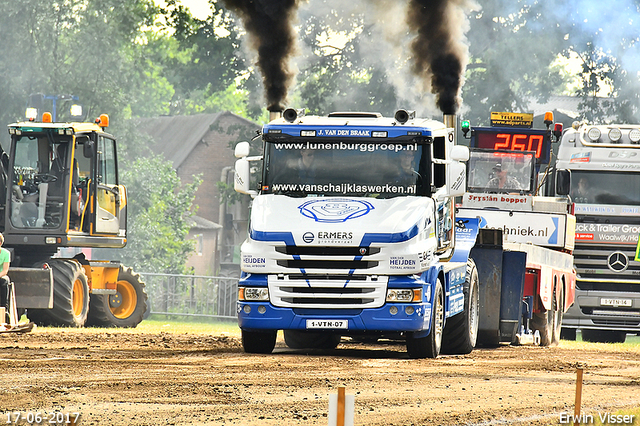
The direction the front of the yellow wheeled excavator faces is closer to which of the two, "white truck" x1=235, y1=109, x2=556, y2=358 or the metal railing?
the white truck

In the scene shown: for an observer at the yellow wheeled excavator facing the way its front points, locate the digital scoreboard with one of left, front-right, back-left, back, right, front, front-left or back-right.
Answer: back-left

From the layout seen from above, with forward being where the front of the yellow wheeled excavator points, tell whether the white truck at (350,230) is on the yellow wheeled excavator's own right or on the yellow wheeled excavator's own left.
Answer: on the yellow wheeled excavator's own left

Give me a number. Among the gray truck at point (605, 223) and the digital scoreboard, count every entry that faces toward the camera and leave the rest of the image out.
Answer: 2

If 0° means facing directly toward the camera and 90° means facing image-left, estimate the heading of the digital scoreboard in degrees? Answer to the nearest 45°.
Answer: approximately 0°

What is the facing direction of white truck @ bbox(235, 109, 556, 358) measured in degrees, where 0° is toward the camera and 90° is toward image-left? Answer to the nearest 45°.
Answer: approximately 0°

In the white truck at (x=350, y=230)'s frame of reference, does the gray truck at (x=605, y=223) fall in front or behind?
behind
